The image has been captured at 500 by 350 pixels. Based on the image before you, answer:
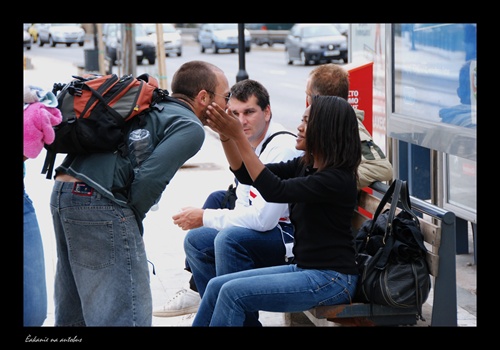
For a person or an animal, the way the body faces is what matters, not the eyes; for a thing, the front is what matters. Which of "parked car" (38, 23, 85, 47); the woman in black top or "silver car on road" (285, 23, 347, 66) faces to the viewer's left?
the woman in black top

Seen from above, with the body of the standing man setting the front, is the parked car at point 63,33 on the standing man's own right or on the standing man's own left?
on the standing man's own left

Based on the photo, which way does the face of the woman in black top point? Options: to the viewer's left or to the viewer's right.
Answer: to the viewer's left

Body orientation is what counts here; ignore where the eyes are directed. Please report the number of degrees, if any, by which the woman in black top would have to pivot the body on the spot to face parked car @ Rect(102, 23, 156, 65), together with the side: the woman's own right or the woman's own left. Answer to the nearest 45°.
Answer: approximately 90° to the woman's own right

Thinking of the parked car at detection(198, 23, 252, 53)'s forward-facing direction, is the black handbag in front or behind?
in front

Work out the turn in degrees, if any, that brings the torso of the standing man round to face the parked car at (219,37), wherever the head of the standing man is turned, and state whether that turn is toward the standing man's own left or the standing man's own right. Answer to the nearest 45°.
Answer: approximately 45° to the standing man's own left

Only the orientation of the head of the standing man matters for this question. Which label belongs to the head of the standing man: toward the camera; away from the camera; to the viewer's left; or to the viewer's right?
to the viewer's right

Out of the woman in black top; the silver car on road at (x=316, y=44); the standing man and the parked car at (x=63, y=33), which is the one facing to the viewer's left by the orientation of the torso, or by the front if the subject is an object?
the woman in black top

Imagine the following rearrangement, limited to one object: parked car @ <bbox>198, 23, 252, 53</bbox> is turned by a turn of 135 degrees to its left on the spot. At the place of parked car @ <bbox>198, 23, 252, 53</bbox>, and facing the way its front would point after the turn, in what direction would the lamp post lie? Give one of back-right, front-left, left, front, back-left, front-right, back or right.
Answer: back

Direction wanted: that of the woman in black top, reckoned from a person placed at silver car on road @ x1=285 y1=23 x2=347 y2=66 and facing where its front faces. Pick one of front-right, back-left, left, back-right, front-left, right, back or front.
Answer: front-right

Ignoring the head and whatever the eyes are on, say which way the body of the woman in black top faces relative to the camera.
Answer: to the viewer's left

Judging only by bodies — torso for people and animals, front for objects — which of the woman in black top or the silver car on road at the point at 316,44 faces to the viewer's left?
the woman in black top
